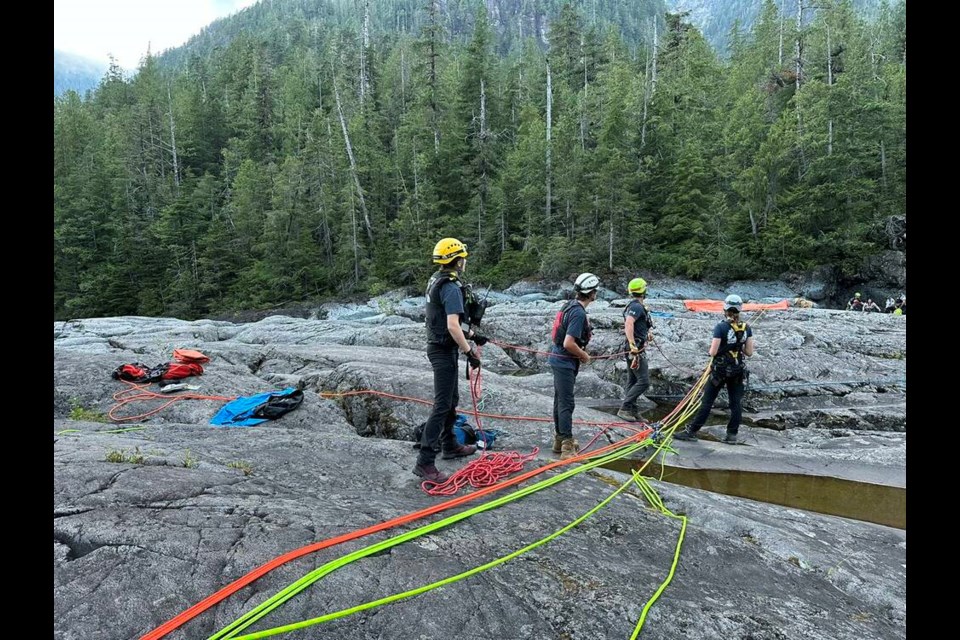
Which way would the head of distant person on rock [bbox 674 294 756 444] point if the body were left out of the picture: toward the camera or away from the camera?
away from the camera

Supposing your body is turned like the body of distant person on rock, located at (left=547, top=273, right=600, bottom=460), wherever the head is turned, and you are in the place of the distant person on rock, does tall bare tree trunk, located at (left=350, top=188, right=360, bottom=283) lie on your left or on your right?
on your left

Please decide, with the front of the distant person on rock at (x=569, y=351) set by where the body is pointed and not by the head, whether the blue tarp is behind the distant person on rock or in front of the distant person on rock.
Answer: behind

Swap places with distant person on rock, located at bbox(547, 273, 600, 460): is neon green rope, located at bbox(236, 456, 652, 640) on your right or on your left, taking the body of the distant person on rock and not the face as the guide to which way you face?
on your right

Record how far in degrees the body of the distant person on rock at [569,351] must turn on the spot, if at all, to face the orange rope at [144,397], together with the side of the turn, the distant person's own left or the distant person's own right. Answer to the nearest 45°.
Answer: approximately 180°

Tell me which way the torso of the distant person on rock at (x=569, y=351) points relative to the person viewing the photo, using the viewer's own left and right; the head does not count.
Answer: facing to the right of the viewer
